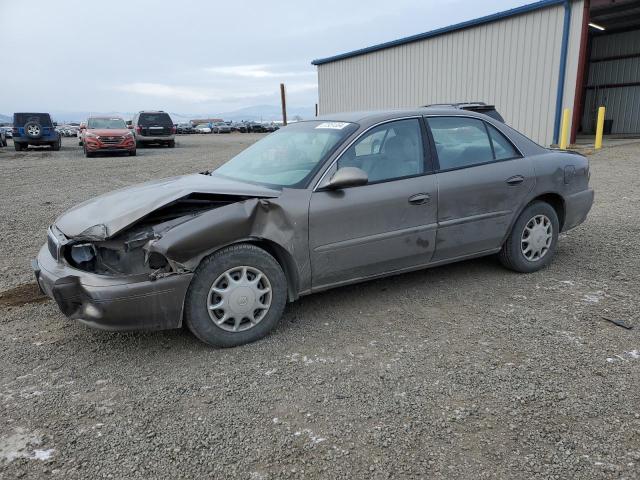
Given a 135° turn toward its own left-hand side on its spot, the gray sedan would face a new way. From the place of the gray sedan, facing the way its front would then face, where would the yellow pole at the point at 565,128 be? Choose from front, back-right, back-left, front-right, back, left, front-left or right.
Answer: front-left

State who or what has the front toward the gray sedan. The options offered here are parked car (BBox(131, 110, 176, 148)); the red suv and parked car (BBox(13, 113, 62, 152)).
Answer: the red suv

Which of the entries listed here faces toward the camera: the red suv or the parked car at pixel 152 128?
the red suv

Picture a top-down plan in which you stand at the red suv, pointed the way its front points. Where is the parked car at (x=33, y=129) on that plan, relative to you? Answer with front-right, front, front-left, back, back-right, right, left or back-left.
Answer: back-right

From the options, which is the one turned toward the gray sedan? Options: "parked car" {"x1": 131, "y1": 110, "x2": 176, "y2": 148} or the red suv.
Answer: the red suv

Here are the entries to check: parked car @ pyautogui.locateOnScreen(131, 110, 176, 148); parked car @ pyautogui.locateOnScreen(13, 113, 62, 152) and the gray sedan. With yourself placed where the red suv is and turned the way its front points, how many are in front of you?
1

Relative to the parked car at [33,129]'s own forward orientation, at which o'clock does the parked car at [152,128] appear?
the parked car at [152,128] is roughly at 3 o'clock from the parked car at [33,129].

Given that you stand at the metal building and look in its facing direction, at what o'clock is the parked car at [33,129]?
The parked car is roughly at 4 o'clock from the metal building.

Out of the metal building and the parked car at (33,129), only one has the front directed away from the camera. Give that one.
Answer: the parked car

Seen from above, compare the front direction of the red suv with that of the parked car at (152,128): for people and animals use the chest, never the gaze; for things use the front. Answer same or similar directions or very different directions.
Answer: very different directions

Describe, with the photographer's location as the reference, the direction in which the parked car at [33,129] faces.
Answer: facing away from the viewer

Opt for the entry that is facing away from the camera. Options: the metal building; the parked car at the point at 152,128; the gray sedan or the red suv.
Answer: the parked car

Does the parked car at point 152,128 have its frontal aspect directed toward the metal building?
no

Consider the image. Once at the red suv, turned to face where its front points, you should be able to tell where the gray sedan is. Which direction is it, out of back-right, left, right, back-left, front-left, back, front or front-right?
front

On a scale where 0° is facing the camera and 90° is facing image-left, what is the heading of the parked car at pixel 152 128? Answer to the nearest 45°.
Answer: approximately 180°

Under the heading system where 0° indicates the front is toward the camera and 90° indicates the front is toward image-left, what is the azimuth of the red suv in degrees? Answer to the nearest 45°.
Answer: approximately 0°

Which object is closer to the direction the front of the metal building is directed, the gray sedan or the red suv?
the gray sedan
